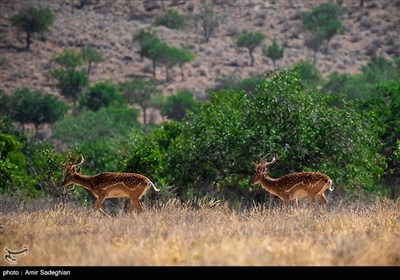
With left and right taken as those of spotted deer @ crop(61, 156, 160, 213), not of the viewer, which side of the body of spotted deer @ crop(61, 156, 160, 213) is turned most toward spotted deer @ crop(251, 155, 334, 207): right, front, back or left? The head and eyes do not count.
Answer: back

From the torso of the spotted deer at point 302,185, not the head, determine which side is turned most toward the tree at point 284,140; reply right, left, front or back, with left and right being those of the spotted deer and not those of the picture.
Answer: right

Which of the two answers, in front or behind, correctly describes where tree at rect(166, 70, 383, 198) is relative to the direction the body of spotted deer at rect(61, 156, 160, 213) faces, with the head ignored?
behind

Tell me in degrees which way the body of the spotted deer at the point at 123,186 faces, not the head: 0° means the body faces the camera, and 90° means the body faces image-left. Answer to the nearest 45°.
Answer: approximately 90°

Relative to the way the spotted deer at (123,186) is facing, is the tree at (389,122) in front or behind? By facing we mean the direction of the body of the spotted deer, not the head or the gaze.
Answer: behind

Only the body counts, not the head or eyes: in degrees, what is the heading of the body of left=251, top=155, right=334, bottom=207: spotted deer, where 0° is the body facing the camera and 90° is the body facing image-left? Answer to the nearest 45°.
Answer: approximately 90°

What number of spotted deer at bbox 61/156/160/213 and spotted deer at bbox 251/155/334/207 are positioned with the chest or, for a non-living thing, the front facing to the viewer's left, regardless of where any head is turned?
2
